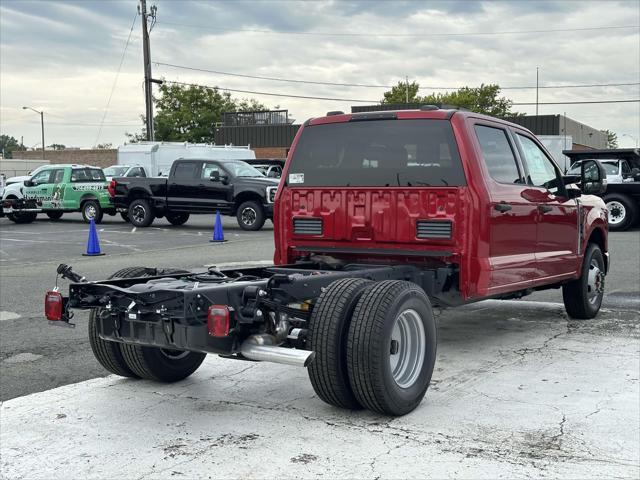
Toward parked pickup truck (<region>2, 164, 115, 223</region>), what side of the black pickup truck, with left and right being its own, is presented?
back

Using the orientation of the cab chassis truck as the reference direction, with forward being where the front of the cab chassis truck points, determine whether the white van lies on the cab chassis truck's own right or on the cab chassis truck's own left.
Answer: on the cab chassis truck's own left

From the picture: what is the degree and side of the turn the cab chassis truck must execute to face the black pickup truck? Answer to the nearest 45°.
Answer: approximately 45° to its left

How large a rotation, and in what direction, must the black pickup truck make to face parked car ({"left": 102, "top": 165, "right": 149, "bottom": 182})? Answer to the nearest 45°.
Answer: approximately 135° to its left

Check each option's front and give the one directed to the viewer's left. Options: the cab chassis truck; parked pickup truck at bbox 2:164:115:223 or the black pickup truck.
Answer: the parked pickup truck

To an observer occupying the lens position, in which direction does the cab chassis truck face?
facing away from the viewer and to the right of the viewer

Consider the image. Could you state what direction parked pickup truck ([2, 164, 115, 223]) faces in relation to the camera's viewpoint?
facing to the left of the viewer

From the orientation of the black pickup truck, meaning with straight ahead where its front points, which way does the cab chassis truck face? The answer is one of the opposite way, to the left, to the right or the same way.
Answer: to the left

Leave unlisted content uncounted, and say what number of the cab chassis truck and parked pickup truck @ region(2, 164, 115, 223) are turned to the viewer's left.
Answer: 1

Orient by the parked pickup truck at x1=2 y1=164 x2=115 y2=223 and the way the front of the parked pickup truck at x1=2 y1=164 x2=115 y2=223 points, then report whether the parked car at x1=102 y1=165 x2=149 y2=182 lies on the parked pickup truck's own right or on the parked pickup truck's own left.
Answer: on the parked pickup truck's own right
